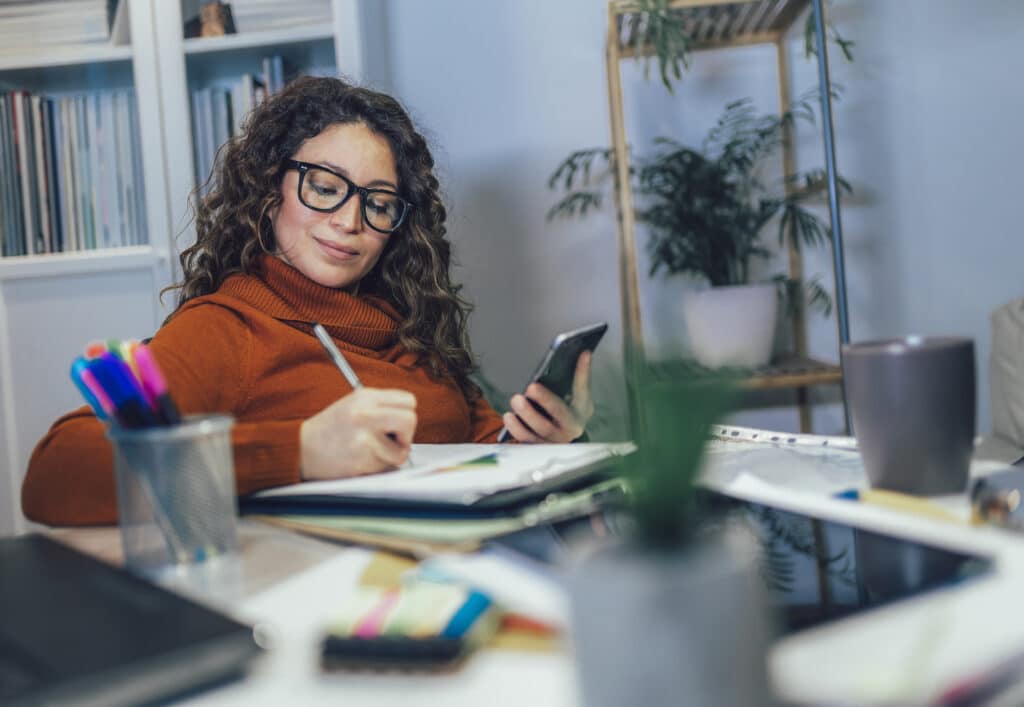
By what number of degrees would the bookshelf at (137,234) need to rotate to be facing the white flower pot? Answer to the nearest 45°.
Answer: approximately 90° to its left

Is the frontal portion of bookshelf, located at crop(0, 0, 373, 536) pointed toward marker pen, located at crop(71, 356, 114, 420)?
yes

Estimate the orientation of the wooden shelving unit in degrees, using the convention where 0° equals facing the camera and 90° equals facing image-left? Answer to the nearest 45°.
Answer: approximately 0°

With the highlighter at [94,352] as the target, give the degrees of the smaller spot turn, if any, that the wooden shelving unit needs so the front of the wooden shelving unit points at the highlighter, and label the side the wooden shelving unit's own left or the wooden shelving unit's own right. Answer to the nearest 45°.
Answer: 0° — it already faces it

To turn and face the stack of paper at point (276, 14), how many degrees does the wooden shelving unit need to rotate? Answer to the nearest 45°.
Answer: approximately 90° to its right

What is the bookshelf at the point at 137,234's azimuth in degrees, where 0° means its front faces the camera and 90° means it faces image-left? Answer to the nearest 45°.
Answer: approximately 0°

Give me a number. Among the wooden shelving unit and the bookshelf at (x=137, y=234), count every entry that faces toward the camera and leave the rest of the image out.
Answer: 2

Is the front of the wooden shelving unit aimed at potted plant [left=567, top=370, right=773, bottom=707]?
yes

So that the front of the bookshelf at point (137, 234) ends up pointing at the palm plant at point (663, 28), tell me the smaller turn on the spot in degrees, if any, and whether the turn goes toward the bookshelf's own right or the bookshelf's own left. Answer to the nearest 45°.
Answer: approximately 90° to the bookshelf's own left

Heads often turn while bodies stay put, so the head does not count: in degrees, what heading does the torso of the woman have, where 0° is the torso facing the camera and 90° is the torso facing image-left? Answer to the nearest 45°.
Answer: approximately 315°

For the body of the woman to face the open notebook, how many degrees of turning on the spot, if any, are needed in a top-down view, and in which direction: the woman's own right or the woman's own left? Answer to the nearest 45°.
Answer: approximately 45° to the woman's own right
